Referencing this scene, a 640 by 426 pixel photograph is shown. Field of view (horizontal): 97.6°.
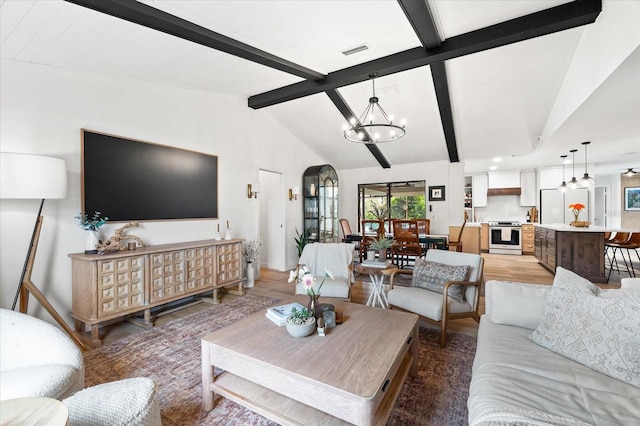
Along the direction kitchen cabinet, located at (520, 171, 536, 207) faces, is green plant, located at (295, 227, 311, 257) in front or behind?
in front

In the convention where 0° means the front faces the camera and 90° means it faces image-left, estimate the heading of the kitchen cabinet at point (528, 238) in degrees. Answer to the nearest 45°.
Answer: approximately 0°

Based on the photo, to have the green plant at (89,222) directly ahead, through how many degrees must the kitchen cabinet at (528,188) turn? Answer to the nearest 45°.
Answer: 0° — it already faces it

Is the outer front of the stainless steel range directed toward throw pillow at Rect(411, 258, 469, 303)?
yes

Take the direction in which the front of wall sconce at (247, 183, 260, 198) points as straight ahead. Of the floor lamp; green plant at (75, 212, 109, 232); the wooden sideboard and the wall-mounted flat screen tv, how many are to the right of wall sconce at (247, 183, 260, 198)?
4

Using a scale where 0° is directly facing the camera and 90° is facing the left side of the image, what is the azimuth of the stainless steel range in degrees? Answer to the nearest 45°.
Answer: approximately 0°

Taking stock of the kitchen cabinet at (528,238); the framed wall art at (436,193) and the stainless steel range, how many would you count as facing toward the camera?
3

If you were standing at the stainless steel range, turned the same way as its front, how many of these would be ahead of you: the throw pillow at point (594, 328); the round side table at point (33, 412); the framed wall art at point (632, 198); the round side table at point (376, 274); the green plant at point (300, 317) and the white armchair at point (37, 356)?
5

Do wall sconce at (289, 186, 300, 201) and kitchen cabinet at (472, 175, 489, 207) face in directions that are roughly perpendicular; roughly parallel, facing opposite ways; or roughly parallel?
roughly perpendicular

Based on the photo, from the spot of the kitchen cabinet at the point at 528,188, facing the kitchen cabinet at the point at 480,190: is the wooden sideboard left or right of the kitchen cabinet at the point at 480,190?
left

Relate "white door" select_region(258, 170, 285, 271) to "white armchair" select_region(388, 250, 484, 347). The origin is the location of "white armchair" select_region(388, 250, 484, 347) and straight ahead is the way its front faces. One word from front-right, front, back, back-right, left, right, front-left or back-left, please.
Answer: right

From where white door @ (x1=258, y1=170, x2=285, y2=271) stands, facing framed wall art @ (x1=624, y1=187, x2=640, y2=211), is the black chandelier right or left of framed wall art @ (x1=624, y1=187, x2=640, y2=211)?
right
